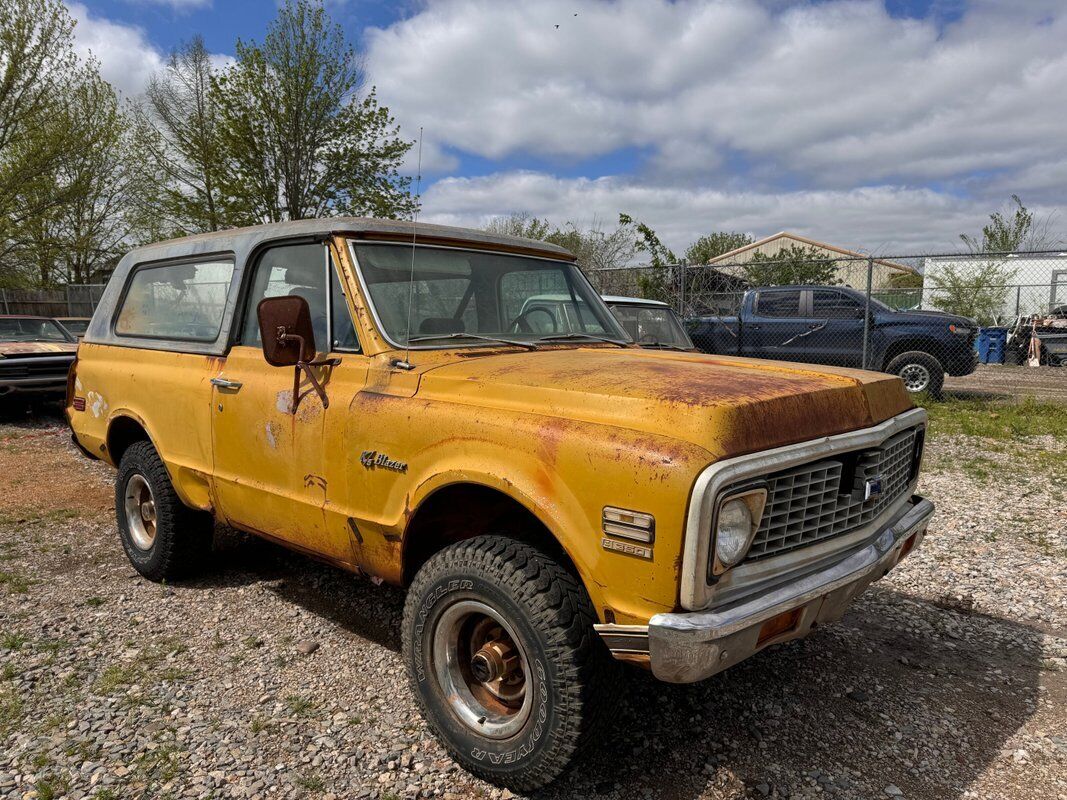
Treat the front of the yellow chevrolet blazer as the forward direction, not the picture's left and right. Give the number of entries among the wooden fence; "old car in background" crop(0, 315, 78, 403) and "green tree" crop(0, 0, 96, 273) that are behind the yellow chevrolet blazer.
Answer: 3

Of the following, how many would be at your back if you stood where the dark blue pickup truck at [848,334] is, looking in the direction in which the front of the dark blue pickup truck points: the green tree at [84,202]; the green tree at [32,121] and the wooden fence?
3

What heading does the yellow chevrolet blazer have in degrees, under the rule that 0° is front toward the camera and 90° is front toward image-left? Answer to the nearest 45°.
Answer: approximately 315°

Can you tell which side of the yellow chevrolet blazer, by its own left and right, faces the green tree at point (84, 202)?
back

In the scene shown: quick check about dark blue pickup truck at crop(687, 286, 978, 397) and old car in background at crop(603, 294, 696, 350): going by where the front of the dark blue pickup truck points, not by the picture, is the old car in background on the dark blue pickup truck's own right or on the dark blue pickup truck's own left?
on the dark blue pickup truck's own right

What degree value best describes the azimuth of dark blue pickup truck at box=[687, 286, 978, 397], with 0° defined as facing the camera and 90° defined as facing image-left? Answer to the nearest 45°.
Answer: approximately 270°

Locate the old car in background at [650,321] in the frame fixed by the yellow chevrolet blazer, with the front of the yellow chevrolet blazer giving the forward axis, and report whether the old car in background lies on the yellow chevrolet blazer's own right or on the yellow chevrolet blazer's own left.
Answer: on the yellow chevrolet blazer's own left

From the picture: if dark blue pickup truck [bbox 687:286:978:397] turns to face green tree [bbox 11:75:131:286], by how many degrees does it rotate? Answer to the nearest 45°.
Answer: approximately 180°

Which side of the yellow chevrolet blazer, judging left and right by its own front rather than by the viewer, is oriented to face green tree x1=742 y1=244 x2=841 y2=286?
left

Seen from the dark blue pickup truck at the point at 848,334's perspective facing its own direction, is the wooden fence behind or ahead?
behind

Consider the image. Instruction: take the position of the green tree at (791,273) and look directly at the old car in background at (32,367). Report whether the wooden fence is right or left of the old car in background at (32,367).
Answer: right

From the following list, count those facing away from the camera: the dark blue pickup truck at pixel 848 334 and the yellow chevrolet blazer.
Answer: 0

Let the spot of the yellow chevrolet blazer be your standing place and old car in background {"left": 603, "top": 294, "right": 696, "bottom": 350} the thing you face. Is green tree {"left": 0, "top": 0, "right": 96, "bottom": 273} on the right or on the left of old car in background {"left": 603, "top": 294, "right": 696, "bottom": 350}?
left

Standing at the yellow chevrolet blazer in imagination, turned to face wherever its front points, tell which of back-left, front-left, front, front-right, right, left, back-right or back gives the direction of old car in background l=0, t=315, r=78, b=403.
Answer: back
